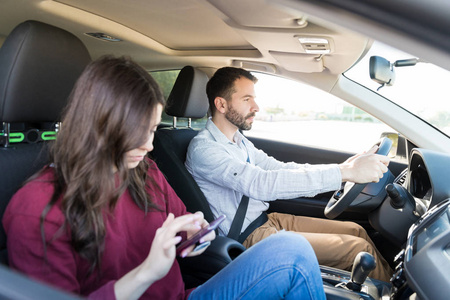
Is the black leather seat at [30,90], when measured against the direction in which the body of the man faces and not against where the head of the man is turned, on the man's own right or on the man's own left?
on the man's own right

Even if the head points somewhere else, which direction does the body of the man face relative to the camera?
to the viewer's right

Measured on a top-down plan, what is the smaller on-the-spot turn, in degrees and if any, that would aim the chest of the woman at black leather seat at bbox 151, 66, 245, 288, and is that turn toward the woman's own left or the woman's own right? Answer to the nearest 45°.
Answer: approximately 135° to the woman's own left

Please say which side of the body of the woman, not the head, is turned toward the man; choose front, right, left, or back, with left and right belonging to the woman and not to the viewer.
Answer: left

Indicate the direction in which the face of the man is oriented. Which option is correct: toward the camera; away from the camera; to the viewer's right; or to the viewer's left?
to the viewer's right

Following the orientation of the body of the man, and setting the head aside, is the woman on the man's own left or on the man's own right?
on the man's own right

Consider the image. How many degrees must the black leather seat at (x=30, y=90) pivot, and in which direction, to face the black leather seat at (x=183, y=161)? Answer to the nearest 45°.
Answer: approximately 90° to its left

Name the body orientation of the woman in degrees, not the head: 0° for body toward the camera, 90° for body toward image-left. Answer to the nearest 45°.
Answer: approximately 315°

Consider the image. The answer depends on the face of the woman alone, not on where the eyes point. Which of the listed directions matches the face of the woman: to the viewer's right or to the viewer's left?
to the viewer's right
